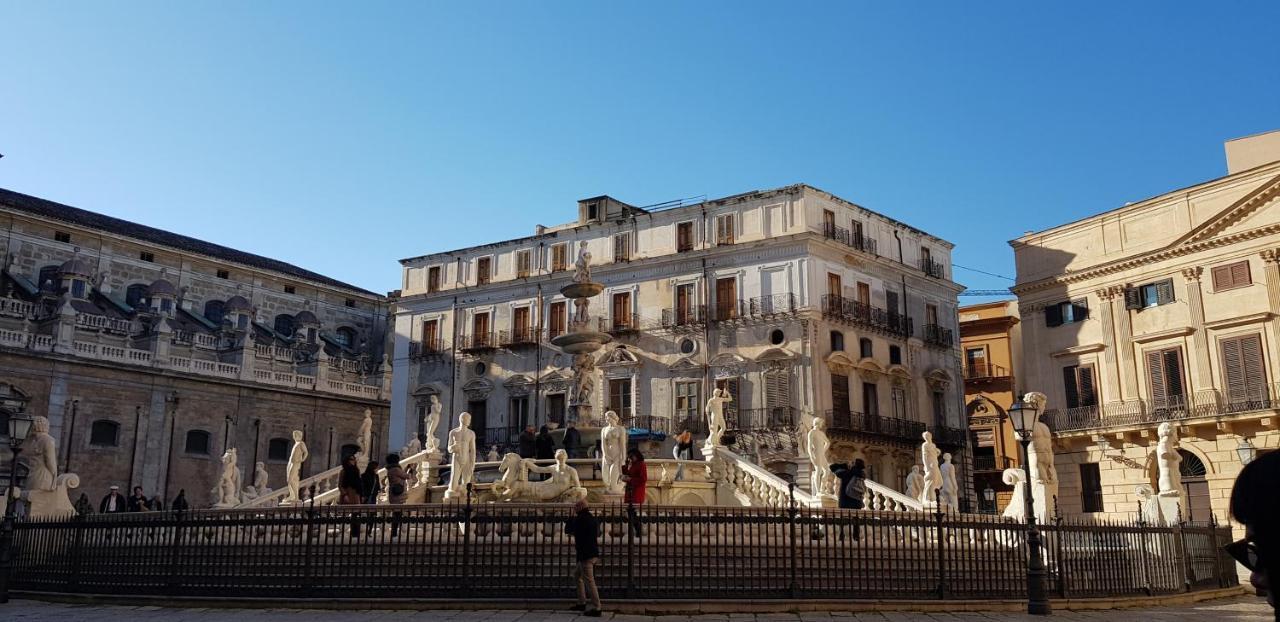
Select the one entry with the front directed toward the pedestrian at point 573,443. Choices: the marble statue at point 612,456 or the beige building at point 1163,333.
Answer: the beige building

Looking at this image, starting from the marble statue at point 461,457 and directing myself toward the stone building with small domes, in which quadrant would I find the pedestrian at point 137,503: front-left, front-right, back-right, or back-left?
front-left

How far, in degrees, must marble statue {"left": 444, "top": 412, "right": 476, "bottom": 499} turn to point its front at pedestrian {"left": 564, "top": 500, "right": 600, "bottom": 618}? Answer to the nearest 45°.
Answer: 0° — it already faces them

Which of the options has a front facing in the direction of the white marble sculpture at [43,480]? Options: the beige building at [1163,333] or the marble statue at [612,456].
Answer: the beige building

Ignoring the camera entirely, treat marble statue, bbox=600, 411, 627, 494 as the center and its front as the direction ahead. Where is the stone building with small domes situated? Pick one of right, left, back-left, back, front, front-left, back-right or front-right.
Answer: back-right

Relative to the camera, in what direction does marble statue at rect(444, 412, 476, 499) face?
facing the viewer

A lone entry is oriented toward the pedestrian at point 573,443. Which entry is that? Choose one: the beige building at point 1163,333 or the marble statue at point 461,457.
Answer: the beige building

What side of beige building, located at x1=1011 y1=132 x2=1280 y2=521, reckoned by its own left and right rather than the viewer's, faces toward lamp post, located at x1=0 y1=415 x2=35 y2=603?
front

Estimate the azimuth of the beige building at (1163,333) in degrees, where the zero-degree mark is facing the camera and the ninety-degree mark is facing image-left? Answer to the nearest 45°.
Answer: approximately 45°

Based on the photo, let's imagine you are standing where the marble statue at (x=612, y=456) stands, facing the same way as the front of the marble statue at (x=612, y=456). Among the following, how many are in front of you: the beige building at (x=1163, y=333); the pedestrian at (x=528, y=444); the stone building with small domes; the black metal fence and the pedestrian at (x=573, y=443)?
1

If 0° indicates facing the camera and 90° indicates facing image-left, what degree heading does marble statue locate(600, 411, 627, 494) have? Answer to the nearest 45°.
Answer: approximately 0°

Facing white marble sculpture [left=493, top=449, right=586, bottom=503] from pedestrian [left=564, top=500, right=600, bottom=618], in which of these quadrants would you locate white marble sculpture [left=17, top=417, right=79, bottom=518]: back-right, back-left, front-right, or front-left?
front-left
